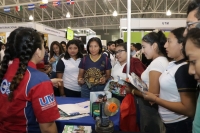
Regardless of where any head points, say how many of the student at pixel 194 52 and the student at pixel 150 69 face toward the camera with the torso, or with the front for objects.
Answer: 0

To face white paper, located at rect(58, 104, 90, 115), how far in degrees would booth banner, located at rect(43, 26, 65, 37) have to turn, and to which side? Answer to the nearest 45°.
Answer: approximately 45° to its right

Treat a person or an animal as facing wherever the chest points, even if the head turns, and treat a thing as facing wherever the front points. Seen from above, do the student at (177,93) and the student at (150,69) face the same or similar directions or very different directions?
same or similar directions

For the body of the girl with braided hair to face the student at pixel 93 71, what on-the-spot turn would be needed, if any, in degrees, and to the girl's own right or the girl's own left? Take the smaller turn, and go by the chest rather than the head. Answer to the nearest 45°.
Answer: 0° — they already face them

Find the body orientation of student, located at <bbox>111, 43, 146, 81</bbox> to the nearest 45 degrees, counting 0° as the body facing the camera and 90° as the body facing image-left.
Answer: approximately 45°

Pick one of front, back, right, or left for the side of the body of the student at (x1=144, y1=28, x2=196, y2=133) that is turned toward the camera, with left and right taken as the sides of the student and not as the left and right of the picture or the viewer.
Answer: left

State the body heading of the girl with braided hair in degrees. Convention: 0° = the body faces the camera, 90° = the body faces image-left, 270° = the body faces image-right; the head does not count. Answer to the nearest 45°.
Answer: approximately 225°

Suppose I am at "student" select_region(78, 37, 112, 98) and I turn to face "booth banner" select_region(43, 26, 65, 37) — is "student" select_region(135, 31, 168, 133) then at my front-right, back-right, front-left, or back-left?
back-right

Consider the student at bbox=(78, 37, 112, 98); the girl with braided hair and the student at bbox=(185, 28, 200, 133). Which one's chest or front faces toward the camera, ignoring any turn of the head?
the student at bbox=(78, 37, 112, 98)

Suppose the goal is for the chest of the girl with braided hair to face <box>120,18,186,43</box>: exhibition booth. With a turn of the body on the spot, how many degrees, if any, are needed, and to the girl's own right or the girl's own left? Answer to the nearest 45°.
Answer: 0° — they already face it

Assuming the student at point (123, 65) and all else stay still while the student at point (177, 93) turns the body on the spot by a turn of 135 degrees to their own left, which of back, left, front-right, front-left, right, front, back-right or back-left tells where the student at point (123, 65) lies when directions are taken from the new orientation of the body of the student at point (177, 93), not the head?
back

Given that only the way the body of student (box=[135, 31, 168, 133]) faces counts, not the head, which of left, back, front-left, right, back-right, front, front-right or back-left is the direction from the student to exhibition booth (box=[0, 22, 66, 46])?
front-right

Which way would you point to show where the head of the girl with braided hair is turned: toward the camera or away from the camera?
away from the camera

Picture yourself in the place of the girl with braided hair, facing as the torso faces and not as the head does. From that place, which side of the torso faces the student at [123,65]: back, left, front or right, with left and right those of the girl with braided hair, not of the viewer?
front

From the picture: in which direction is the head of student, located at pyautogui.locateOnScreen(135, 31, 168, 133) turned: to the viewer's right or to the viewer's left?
to the viewer's left

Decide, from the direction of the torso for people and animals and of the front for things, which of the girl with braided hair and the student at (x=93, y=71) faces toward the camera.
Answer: the student

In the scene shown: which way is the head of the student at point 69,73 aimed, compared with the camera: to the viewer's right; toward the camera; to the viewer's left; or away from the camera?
toward the camera

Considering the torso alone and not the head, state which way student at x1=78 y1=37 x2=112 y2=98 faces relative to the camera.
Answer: toward the camera

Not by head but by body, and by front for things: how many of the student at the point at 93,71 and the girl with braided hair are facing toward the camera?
1
